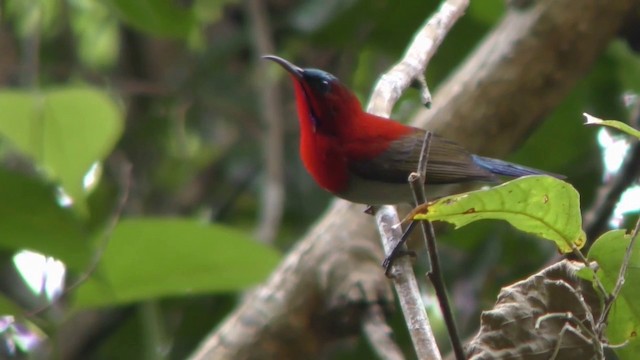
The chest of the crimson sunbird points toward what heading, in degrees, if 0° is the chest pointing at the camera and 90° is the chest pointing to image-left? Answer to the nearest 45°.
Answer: approximately 90°

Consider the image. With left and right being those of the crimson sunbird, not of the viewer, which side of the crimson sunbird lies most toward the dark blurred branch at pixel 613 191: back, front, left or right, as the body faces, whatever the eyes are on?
back

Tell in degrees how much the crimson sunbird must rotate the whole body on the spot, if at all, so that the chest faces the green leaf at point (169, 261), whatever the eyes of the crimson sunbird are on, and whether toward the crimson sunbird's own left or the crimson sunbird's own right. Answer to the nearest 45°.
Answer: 0° — it already faces it

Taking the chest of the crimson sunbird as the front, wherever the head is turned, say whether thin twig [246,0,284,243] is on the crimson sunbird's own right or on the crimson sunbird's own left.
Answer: on the crimson sunbird's own right

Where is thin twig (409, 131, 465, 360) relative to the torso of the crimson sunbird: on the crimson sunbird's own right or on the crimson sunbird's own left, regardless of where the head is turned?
on the crimson sunbird's own left

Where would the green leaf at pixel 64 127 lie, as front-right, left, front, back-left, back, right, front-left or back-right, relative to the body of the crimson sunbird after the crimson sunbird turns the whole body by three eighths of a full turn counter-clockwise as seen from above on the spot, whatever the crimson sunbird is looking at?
back-right

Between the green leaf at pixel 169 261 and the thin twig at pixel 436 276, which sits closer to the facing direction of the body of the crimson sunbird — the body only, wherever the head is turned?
the green leaf
